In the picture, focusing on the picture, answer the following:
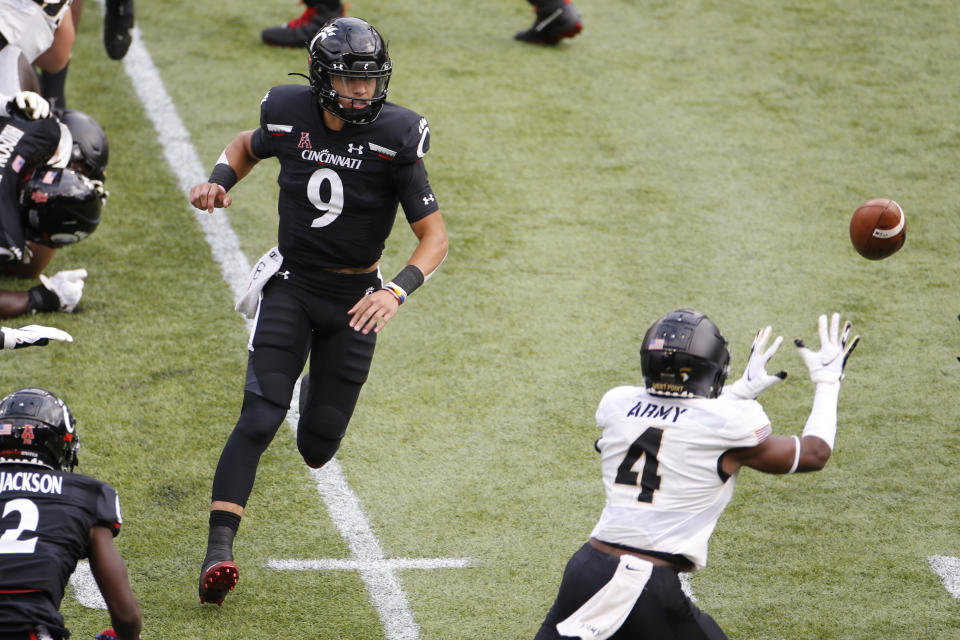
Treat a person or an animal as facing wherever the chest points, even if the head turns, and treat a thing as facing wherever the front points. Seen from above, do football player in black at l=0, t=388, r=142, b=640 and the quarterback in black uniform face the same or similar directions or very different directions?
very different directions

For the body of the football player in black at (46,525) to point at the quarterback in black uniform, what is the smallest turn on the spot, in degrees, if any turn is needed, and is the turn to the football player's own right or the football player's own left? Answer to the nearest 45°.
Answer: approximately 45° to the football player's own right

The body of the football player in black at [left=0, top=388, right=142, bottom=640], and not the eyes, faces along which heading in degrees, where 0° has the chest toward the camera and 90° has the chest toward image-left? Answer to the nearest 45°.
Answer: approximately 180°

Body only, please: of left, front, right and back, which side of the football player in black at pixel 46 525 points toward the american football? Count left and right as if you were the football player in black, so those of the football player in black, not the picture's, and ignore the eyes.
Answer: right

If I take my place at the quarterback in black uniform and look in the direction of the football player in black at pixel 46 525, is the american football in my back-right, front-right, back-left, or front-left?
back-left

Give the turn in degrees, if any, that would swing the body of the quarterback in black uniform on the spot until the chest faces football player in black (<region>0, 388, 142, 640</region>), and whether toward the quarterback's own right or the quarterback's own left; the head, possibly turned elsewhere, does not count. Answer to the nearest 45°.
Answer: approximately 45° to the quarterback's own right

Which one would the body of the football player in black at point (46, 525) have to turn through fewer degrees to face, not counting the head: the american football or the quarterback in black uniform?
the quarterback in black uniform

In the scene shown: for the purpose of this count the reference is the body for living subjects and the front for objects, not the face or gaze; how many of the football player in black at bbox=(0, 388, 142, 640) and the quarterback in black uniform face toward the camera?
1
